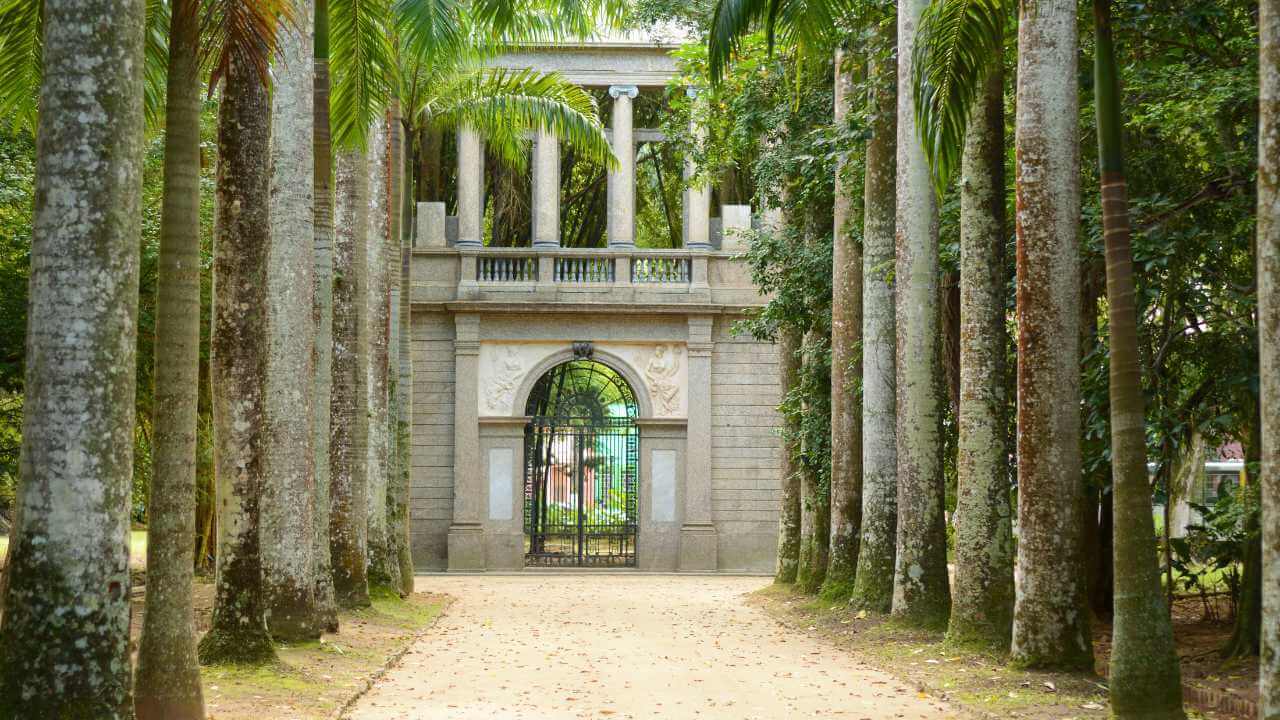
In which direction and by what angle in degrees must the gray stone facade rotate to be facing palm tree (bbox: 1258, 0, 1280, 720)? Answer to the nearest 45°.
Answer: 0° — it already faces it

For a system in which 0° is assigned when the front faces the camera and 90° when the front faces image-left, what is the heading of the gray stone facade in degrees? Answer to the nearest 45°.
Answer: approximately 0°
